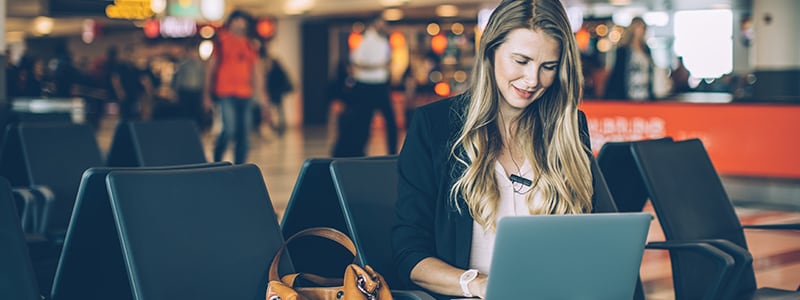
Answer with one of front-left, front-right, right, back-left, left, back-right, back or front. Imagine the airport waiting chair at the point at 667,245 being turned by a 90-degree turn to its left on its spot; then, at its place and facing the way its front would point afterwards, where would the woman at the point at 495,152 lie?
back

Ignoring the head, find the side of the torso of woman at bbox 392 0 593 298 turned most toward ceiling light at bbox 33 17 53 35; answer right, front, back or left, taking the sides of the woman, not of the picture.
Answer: back

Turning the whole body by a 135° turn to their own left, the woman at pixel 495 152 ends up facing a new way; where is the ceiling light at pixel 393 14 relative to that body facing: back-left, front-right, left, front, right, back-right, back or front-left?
front

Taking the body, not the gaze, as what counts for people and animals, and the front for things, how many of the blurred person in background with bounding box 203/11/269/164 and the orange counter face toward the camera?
2

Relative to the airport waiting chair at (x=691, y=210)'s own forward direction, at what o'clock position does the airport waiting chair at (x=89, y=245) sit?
the airport waiting chair at (x=89, y=245) is roughly at 3 o'clock from the airport waiting chair at (x=691, y=210).

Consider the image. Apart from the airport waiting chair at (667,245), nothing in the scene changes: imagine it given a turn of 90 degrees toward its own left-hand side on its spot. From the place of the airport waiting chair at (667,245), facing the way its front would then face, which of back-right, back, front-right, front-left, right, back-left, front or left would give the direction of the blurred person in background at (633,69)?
front-left

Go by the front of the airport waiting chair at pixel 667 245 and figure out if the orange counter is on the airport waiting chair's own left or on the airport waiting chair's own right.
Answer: on the airport waiting chair's own left

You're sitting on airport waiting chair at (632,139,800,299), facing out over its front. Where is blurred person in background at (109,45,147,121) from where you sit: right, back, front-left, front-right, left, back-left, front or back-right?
back

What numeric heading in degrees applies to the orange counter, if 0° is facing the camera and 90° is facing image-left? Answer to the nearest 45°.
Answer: approximately 0°

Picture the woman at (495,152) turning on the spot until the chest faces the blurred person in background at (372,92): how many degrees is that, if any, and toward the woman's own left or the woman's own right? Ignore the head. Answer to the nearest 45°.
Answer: approximately 135° to the woman's own left
